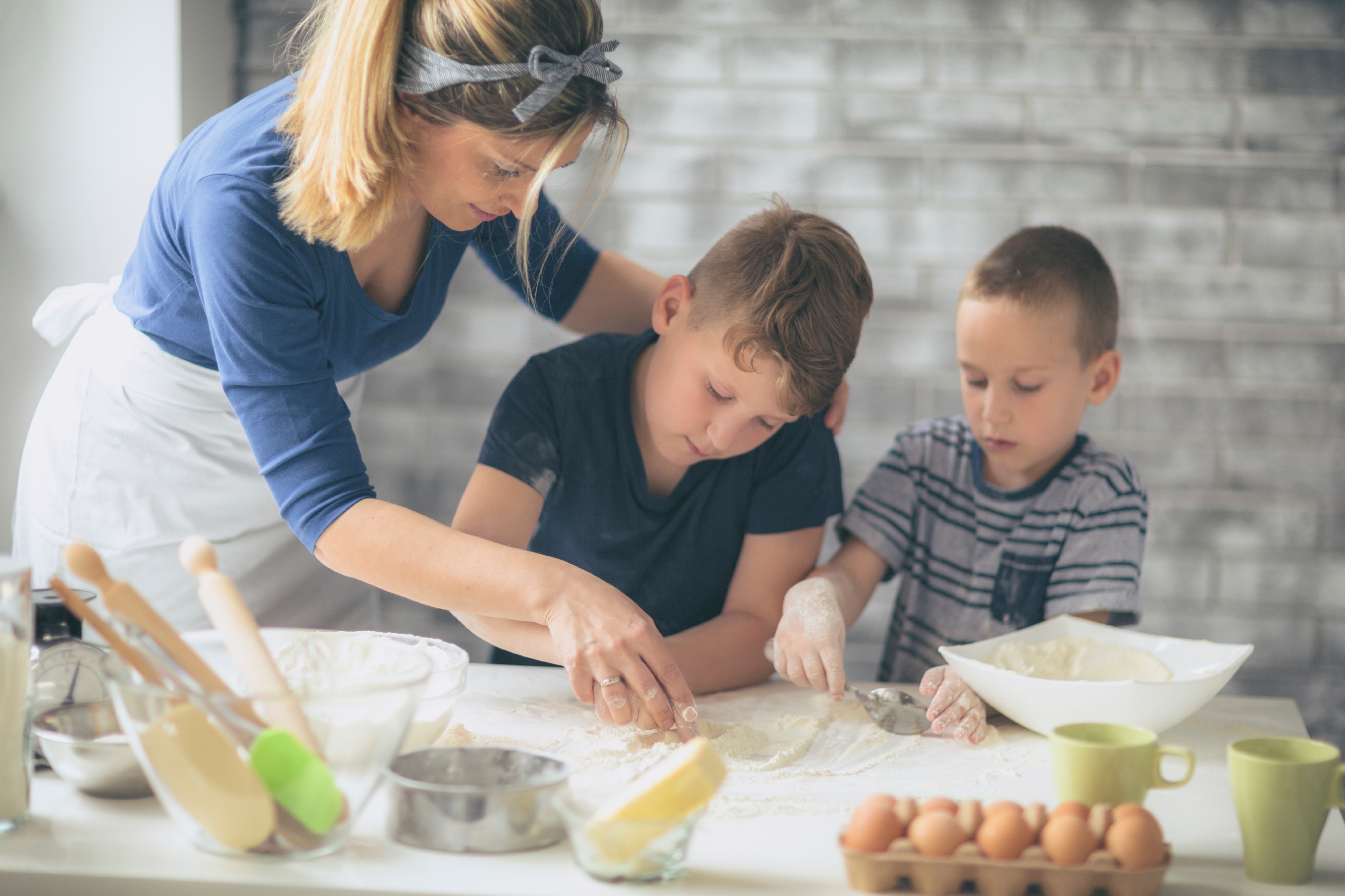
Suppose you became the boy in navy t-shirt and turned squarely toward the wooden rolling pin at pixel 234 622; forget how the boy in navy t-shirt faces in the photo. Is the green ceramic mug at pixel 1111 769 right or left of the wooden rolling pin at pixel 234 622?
left

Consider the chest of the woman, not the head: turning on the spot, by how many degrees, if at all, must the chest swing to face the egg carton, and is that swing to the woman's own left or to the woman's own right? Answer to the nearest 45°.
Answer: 0° — they already face it

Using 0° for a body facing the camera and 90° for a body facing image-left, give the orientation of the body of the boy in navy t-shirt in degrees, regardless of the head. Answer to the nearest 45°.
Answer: approximately 0°

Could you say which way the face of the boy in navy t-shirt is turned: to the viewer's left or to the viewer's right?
to the viewer's right

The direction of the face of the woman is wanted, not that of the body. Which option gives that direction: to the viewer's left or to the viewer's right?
to the viewer's right
